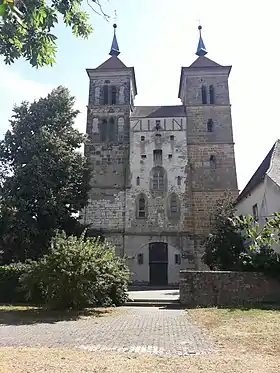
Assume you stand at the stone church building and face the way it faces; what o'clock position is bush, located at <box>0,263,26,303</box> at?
The bush is roughly at 1 o'clock from the stone church building.

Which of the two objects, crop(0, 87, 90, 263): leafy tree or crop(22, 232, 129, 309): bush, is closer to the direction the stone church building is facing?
the bush

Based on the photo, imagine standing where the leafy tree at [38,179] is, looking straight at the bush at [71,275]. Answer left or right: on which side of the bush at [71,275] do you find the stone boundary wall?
left

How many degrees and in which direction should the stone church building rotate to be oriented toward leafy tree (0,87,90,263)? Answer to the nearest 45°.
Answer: approximately 45° to its right

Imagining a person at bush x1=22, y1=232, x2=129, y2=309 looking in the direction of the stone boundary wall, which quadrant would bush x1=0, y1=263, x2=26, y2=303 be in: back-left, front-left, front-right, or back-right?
back-left

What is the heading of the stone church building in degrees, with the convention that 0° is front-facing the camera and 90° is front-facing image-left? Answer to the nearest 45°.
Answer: approximately 0°
